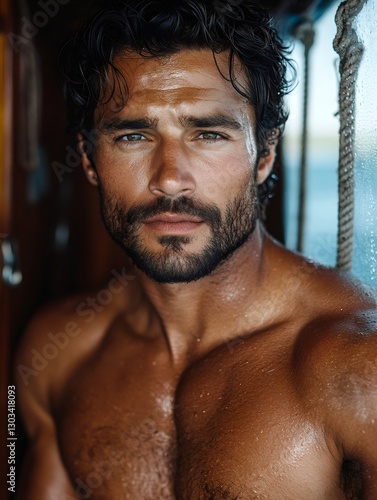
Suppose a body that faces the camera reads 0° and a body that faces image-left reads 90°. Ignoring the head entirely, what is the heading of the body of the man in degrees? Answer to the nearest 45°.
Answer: approximately 0°
